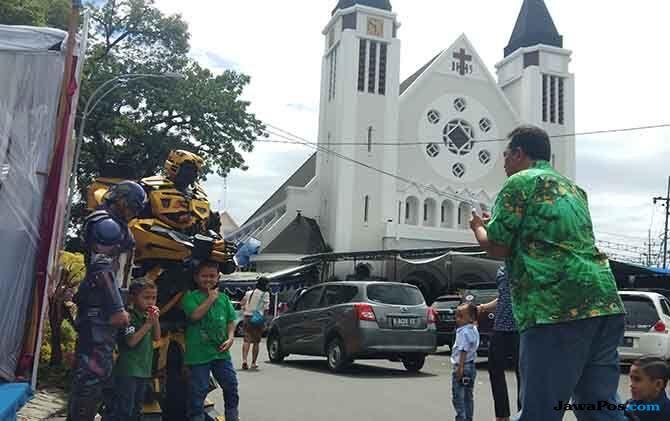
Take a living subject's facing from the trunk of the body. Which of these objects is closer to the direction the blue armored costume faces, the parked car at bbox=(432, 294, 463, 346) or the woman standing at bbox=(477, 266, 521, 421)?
the woman standing

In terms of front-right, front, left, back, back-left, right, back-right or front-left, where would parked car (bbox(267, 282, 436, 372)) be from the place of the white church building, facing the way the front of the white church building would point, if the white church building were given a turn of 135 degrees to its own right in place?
left

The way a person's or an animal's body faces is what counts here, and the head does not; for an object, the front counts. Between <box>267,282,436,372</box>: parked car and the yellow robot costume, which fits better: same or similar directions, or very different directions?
very different directions

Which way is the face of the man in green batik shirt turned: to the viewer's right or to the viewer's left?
to the viewer's left

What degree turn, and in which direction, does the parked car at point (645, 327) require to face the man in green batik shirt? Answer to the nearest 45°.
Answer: approximately 135° to its right

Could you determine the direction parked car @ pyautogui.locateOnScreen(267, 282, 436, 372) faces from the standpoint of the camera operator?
facing away from the viewer and to the left of the viewer

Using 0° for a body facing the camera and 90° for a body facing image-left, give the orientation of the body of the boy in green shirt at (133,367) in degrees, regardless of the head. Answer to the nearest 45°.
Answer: approximately 315°
